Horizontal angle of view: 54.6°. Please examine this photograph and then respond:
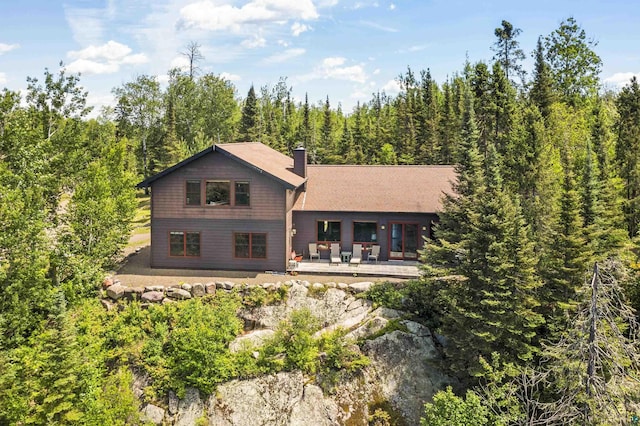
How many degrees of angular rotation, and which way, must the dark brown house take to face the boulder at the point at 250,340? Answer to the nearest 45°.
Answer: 0° — it already faces it

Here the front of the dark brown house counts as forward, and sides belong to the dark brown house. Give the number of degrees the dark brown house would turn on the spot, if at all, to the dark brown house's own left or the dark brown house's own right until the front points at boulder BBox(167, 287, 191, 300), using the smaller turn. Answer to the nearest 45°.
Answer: approximately 45° to the dark brown house's own right

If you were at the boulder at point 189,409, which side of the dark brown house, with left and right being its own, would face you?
front

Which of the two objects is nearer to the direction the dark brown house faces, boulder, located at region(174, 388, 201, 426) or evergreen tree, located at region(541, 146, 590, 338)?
the boulder

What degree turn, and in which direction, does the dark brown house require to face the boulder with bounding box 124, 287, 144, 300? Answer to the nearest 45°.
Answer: approximately 45° to its right

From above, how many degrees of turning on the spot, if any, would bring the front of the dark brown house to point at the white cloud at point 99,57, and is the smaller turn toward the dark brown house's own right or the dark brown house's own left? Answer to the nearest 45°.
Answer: approximately 135° to the dark brown house's own right

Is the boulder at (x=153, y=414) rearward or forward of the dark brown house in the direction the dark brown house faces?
forward

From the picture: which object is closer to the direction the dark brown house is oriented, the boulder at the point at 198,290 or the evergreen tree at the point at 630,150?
the boulder

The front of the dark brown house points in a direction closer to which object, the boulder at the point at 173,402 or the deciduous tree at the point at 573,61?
the boulder

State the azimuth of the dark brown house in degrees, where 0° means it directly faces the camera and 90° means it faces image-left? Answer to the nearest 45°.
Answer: approximately 0°

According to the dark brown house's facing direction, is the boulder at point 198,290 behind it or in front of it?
in front
